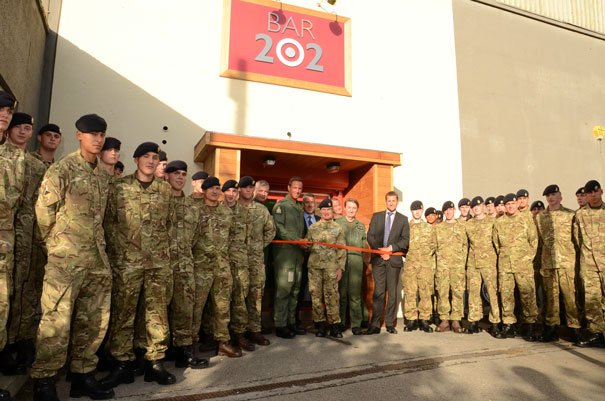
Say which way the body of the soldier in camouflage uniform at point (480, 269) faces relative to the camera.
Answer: toward the camera

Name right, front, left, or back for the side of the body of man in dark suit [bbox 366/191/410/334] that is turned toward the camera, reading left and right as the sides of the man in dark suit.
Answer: front

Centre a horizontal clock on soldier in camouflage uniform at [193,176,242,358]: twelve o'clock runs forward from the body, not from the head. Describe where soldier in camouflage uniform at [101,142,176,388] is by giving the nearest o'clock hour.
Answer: soldier in camouflage uniform at [101,142,176,388] is roughly at 3 o'clock from soldier in camouflage uniform at [193,176,242,358].

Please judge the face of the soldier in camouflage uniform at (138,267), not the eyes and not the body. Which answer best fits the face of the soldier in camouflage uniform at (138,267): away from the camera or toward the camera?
toward the camera

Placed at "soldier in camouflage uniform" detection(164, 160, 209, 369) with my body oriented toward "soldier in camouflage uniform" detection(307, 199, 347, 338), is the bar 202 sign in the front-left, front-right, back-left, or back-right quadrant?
front-left

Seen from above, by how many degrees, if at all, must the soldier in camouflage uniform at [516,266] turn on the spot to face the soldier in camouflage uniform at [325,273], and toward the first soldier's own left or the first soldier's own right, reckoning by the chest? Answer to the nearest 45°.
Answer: approximately 45° to the first soldier's own right

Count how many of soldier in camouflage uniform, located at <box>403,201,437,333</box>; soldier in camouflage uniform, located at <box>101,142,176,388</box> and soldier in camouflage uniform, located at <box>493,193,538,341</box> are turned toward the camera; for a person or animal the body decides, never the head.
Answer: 3

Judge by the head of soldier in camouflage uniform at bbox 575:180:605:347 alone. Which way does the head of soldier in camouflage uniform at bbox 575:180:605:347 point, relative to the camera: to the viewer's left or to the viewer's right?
to the viewer's left

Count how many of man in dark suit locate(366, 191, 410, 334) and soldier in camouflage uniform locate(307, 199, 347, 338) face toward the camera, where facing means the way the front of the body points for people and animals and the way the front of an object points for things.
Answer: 2

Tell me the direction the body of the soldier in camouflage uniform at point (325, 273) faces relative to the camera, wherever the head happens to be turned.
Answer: toward the camera

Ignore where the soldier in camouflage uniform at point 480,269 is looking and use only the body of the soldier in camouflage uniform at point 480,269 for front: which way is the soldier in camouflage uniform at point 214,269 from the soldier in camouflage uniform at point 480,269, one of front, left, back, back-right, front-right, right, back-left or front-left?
front-right

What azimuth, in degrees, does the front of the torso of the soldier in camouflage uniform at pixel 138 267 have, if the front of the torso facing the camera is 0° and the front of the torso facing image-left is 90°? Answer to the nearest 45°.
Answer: approximately 0°

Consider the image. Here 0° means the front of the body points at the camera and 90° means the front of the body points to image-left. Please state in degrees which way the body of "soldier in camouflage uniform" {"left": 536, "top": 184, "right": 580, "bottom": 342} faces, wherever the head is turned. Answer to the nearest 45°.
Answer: approximately 0°

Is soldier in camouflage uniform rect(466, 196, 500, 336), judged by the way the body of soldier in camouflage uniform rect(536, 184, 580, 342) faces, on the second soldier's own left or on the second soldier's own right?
on the second soldier's own right

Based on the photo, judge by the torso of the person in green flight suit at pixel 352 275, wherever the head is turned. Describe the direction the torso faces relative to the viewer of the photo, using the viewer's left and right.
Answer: facing the viewer

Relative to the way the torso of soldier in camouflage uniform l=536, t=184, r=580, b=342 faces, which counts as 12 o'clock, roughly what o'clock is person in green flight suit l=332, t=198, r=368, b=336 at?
person in green flight suit l=332, t=198, r=368, b=336 is roughly at 2 o'clock from soldier in camouflage uniform l=536, t=184, r=580, b=342.
